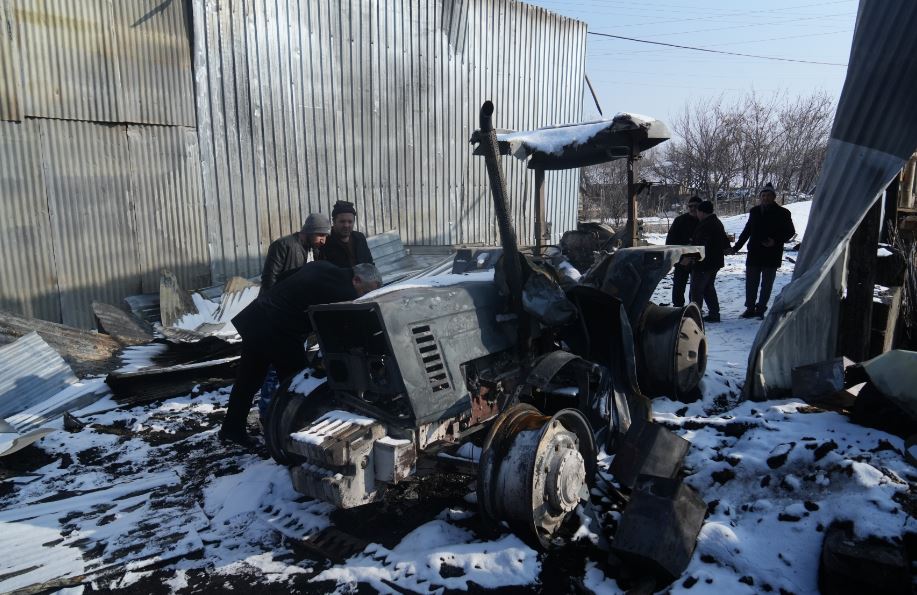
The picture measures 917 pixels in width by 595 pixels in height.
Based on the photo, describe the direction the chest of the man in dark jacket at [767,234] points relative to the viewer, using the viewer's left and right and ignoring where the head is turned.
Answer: facing the viewer

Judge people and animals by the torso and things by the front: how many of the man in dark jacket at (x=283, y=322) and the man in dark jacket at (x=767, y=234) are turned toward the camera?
1

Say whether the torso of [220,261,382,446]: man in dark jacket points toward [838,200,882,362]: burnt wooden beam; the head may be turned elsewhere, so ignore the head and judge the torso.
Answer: yes

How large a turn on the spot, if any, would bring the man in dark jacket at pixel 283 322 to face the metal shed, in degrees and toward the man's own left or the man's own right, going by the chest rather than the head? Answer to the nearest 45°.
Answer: approximately 90° to the man's own left

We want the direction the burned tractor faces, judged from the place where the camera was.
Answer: facing the viewer and to the left of the viewer

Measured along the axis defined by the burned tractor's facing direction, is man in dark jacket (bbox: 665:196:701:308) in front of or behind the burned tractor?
behind

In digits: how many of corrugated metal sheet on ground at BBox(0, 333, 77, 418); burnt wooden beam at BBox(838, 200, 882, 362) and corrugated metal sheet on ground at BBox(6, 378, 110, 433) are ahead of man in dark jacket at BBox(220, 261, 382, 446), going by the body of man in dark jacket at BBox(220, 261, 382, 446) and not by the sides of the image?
1

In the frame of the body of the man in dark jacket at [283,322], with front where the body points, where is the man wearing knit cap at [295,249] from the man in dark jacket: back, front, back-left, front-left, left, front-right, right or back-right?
left

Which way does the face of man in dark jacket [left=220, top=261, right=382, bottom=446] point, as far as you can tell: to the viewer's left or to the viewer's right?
to the viewer's right

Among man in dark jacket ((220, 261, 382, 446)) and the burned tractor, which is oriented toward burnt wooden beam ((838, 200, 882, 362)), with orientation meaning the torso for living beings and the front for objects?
the man in dark jacket

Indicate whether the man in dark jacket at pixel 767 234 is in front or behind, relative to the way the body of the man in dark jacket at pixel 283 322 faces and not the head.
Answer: in front

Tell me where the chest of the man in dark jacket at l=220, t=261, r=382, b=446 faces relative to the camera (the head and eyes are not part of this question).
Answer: to the viewer's right
